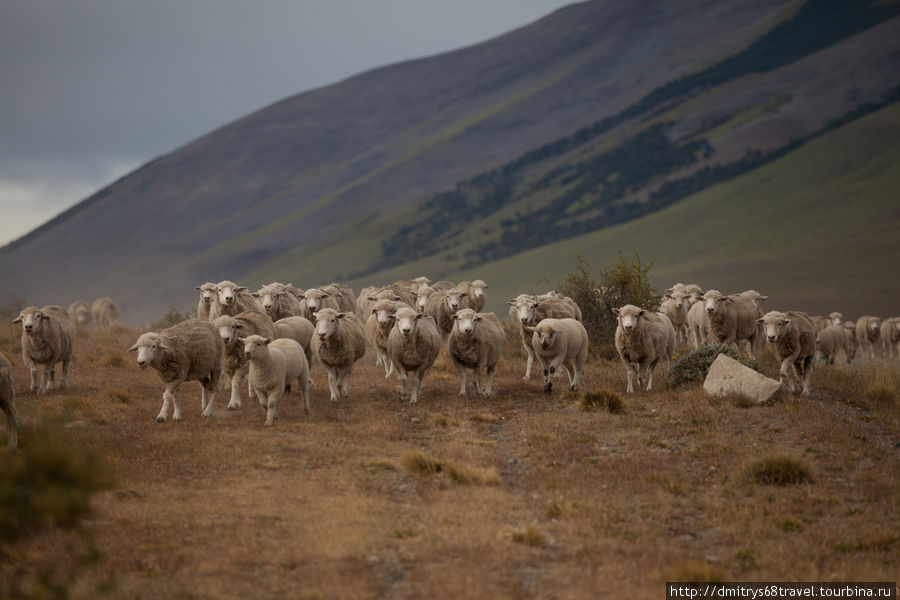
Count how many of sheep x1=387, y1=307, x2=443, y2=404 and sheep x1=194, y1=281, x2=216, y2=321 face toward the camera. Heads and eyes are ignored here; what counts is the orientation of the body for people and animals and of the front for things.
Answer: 2

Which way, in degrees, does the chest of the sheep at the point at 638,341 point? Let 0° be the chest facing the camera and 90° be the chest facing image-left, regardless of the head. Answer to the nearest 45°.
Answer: approximately 45°

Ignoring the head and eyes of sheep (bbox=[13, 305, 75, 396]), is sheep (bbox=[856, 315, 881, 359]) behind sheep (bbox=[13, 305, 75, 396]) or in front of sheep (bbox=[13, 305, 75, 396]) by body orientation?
behind

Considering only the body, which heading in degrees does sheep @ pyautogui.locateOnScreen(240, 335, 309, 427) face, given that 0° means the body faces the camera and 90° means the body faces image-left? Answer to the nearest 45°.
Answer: approximately 45°

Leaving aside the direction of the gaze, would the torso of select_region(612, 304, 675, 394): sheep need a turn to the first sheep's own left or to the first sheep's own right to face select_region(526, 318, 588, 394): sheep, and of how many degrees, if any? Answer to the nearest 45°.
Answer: approximately 45° to the first sheep's own right

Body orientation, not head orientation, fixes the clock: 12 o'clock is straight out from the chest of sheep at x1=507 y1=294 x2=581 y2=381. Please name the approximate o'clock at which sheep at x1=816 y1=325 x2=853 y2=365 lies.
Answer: sheep at x1=816 y1=325 x2=853 y2=365 is roughly at 6 o'clock from sheep at x1=507 y1=294 x2=581 y2=381.
